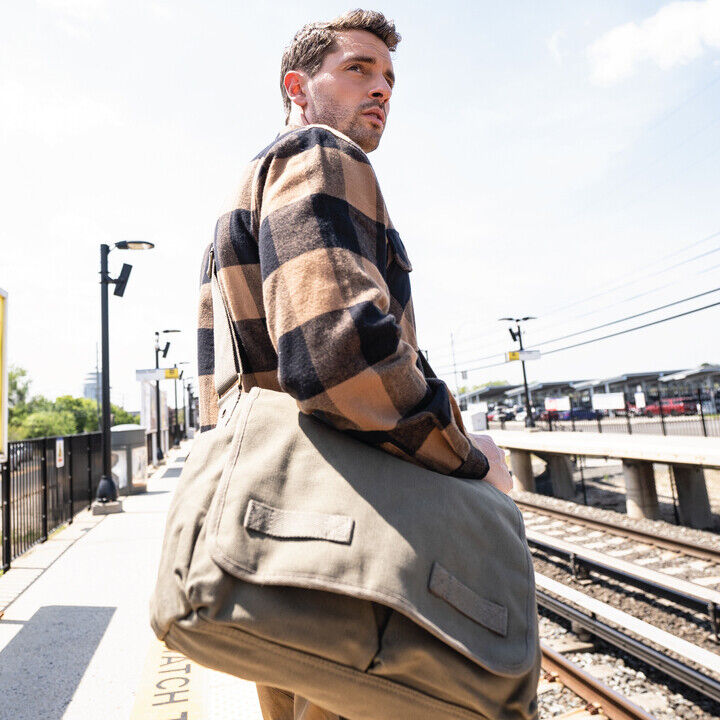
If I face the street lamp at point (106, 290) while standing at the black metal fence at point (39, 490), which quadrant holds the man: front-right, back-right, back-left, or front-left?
back-right

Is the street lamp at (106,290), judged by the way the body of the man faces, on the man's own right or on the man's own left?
on the man's own left
